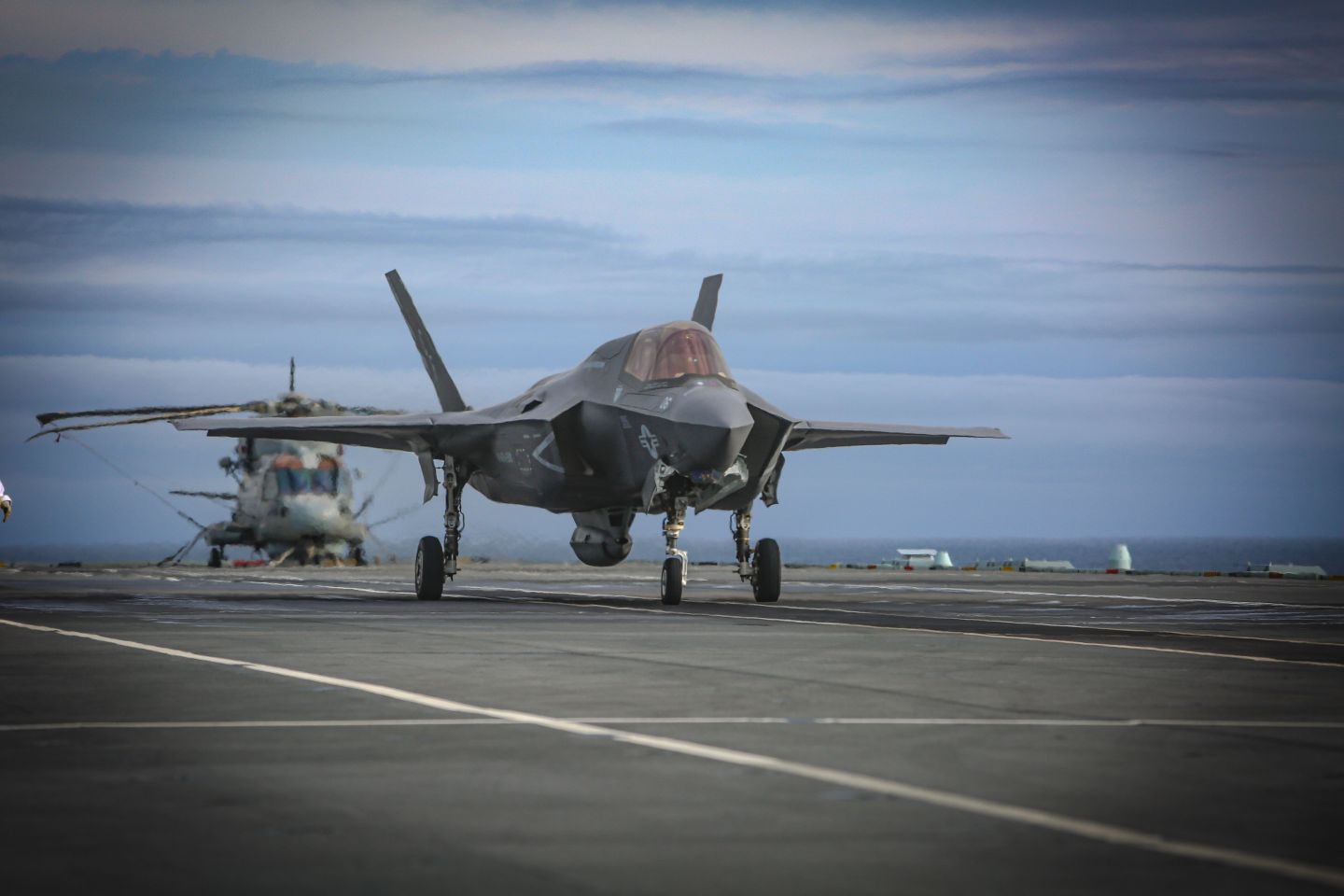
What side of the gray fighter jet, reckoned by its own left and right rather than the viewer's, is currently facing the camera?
front
